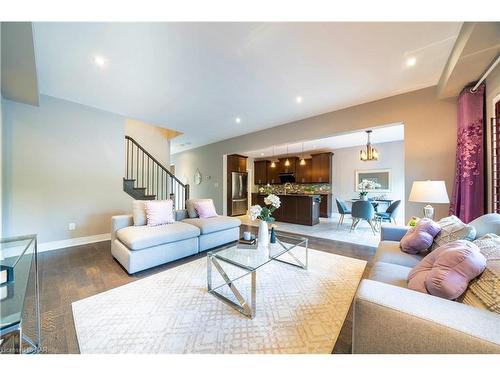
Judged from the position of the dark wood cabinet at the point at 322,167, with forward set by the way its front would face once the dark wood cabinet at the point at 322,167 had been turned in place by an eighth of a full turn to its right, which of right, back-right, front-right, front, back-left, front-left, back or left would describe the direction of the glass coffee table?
front-left

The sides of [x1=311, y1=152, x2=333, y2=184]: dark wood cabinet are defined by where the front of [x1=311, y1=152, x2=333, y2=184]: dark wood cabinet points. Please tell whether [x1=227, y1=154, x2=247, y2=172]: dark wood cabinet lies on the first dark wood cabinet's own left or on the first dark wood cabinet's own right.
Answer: on the first dark wood cabinet's own right

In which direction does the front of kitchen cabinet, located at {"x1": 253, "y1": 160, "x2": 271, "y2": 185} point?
toward the camera

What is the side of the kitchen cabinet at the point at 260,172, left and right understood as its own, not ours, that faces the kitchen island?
front

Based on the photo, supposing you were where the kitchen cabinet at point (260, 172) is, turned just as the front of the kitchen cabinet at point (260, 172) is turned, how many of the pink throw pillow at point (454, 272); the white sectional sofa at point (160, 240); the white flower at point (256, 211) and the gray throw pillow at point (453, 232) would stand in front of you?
4

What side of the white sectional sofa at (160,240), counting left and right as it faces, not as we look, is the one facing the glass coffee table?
front

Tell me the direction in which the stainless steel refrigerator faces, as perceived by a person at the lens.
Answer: facing the viewer

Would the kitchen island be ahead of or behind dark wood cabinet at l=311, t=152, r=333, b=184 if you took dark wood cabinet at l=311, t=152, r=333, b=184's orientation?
ahead

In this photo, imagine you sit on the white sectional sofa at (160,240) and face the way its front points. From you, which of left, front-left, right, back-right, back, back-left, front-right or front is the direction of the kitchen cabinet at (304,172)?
left

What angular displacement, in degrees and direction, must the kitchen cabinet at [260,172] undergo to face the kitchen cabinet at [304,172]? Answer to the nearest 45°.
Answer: approximately 45° to its left

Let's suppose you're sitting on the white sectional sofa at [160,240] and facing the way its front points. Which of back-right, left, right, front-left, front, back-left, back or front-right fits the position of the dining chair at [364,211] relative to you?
front-left

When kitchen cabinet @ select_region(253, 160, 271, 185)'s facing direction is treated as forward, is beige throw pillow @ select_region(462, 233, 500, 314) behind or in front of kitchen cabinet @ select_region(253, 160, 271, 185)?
in front

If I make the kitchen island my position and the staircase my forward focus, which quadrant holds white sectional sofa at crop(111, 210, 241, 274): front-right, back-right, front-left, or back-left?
front-left

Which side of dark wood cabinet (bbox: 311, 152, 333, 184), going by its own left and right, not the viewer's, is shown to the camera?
front

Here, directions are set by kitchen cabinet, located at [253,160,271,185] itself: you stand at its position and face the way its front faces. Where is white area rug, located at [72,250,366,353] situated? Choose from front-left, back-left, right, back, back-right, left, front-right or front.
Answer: front

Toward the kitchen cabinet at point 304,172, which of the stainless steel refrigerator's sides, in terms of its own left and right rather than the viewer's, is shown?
left

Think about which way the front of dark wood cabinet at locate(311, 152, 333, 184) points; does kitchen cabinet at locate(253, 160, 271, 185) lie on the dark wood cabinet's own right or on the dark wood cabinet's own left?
on the dark wood cabinet's own right

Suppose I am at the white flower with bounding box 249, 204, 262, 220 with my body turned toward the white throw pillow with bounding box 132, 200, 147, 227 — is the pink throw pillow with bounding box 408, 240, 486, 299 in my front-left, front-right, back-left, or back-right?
back-left

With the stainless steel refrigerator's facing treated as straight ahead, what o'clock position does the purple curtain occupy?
The purple curtain is roughly at 11 o'clock from the stainless steel refrigerator.
